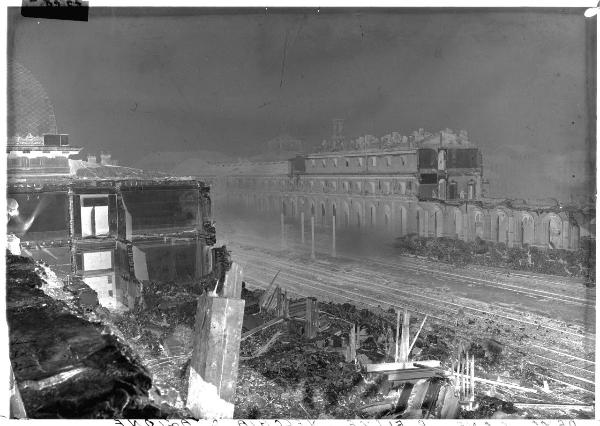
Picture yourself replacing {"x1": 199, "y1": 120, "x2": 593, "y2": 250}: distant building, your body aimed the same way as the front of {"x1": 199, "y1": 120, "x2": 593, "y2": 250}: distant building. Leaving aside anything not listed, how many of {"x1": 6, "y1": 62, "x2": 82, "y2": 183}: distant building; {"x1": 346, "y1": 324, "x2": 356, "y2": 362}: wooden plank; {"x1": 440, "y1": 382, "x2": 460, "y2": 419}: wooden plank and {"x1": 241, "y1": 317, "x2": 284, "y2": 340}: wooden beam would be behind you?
0

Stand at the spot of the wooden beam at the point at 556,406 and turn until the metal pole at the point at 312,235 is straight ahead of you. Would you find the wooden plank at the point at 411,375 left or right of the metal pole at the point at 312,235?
left

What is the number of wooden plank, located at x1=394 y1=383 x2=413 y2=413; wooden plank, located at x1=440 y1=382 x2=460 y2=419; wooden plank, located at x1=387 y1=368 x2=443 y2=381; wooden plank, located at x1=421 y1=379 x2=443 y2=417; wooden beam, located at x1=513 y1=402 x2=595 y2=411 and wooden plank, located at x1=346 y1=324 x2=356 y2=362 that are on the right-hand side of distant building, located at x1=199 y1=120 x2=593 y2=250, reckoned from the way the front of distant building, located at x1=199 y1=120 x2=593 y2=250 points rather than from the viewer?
0

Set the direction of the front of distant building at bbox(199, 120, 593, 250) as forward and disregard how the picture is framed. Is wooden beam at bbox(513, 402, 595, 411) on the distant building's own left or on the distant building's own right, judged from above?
on the distant building's own left

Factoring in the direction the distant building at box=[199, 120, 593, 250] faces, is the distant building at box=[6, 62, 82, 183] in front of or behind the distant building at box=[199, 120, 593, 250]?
in front

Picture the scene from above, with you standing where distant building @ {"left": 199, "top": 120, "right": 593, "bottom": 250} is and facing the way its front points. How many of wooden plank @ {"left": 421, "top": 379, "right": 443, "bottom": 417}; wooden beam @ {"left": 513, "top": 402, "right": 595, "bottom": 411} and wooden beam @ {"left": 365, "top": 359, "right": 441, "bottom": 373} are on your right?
0

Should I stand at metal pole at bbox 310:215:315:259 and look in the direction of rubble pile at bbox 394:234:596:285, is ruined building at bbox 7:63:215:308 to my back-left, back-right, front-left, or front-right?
back-right

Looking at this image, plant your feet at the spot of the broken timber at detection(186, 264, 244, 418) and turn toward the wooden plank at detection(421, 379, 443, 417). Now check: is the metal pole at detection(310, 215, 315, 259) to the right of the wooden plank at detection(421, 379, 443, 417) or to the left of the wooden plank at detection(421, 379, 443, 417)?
left

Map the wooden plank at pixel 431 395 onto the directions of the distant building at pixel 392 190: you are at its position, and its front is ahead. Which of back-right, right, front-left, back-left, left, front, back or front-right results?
front-left

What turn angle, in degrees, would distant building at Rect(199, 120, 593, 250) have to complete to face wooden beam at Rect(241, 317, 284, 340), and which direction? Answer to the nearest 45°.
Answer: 0° — it already faces it

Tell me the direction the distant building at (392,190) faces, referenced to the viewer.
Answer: facing the viewer and to the left of the viewer

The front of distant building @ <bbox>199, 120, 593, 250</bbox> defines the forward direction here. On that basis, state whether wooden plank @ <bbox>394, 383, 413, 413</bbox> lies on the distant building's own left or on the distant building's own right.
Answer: on the distant building's own left
